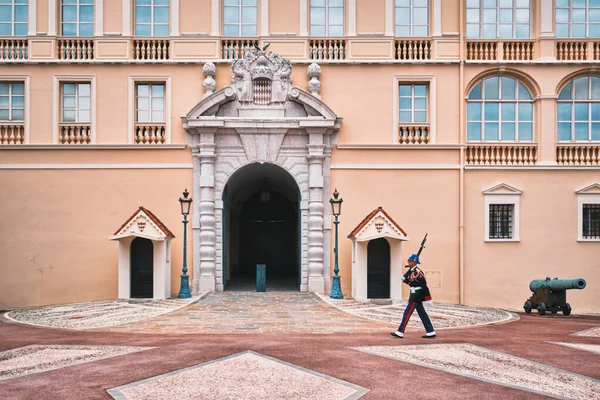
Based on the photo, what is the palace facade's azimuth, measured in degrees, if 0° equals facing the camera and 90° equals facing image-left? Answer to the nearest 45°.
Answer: approximately 0°
